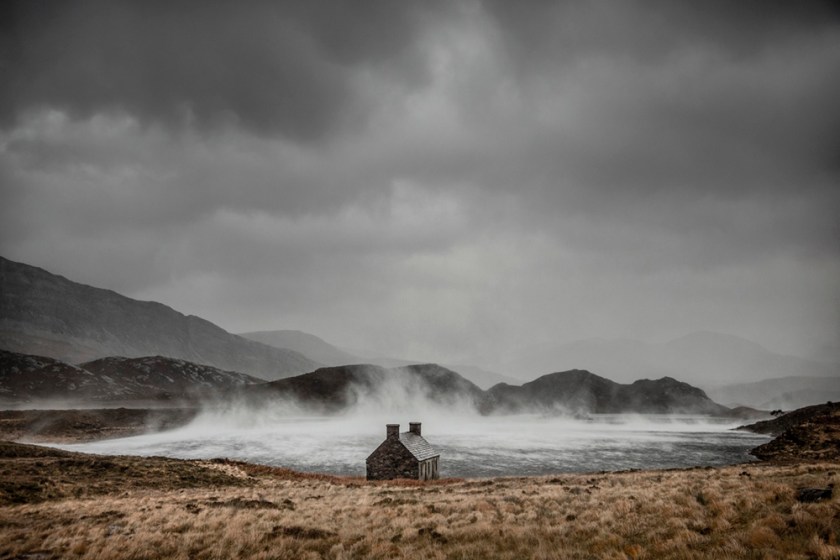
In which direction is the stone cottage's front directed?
to the viewer's right
